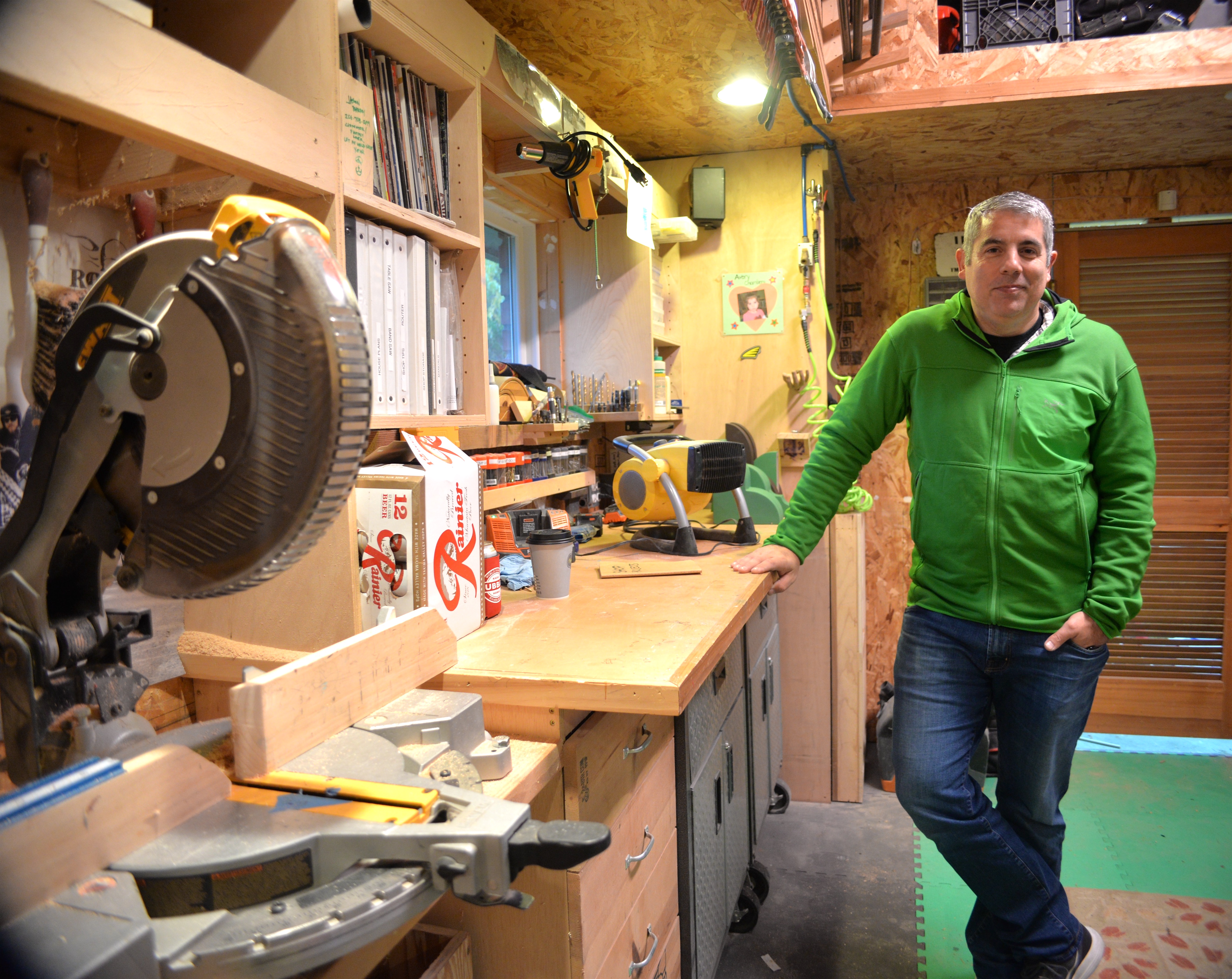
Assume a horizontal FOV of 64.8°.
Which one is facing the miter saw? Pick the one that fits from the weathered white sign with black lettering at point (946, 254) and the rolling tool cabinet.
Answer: the weathered white sign with black lettering

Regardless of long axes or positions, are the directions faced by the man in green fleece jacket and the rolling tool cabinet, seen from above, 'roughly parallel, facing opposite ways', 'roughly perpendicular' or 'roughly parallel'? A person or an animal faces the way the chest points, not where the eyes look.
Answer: roughly perpendicular

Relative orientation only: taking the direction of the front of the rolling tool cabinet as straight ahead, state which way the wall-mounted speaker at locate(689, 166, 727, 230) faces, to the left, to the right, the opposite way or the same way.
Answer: to the right

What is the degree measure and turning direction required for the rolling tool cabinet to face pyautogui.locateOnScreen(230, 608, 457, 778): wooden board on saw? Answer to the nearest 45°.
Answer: approximately 90° to its right

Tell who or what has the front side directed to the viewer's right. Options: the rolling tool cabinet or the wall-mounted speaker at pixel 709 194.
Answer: the rolling tool cabinet

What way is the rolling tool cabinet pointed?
to the viewer's right

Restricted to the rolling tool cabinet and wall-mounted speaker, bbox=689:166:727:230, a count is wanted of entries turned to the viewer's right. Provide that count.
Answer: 1

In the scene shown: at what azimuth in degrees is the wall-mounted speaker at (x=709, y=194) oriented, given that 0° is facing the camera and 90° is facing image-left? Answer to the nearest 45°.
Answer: approximately 0°

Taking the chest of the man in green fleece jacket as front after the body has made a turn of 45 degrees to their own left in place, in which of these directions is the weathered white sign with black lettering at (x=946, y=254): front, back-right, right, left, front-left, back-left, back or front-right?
back-left
